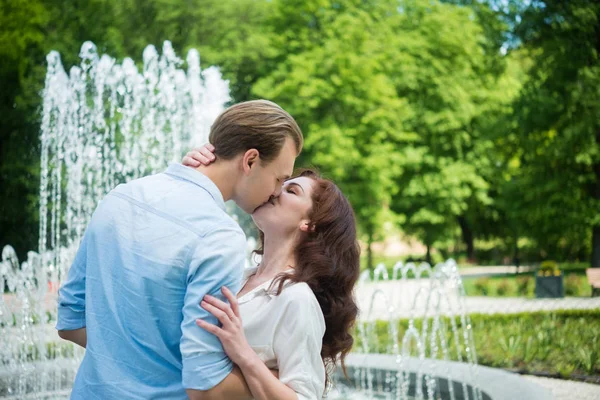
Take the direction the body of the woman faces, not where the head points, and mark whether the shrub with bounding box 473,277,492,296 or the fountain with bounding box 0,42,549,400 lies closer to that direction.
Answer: the fountain

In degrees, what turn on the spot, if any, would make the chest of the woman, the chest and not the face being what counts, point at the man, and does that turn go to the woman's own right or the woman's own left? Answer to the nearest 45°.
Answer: approximately 45° to the woman's own left

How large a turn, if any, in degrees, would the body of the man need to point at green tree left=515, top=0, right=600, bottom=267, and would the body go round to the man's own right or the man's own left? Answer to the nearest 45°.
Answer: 0° — they already face it

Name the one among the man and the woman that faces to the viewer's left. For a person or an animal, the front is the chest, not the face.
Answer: the woman

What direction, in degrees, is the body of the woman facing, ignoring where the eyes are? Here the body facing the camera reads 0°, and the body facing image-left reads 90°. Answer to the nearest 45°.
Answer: approximately 90°

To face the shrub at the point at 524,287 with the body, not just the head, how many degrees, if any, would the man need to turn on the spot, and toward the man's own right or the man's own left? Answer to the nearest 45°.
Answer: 0° — they already face it

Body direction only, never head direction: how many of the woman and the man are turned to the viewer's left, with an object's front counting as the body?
1

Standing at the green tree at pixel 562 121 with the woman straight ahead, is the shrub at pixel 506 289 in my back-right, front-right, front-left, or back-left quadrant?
front-right

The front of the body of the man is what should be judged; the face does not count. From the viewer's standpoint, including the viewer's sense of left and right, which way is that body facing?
facing away from the viewer and to the right of the viewer

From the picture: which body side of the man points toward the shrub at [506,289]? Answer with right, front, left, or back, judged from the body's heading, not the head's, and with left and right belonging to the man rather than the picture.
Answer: front

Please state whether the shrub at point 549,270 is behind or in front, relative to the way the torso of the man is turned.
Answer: in front

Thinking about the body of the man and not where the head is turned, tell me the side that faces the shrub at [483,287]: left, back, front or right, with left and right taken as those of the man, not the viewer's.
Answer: front

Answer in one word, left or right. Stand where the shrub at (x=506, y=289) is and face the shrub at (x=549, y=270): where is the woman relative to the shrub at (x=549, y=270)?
right

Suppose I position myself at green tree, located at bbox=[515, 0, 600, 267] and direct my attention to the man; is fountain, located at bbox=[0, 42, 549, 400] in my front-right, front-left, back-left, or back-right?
front-right

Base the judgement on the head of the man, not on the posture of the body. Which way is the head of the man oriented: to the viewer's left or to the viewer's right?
to the viewer's right
